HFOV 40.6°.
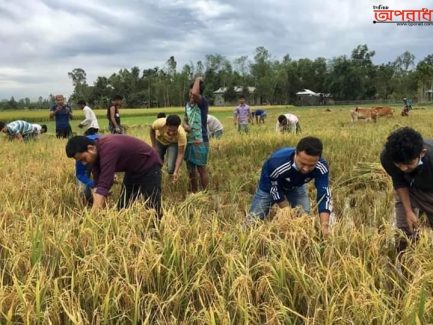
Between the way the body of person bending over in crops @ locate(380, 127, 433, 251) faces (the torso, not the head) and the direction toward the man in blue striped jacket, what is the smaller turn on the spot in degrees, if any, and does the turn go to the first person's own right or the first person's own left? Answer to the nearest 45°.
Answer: approximately 45° to the first person's own right

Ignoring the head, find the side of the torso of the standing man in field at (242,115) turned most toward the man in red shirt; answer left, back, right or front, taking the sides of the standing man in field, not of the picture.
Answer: front

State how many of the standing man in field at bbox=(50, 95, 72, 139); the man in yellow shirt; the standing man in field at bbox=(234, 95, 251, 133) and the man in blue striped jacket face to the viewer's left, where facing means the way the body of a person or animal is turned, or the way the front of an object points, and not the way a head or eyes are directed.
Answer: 0

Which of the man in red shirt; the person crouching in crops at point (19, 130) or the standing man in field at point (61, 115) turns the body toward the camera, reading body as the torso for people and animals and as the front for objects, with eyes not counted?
the standing man in field

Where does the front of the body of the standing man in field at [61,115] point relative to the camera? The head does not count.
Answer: toward the camera

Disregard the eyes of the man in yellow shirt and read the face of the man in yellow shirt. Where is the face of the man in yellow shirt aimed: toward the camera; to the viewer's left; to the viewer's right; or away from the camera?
toward the camera

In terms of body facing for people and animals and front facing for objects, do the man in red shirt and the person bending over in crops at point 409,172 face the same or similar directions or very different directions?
same or similar directions

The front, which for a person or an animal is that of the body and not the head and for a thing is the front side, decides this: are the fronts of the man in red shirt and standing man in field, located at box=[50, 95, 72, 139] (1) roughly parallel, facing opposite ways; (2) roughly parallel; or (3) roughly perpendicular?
roughly perpendicular

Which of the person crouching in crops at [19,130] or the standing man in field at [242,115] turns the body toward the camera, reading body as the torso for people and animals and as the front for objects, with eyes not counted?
the standing man in field

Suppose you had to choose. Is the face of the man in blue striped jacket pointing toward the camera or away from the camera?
toward the camera

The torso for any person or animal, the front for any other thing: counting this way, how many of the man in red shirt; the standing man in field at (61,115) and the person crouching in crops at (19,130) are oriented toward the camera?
1

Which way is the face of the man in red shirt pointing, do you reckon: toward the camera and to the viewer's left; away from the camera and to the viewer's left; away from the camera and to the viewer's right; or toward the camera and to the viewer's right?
toward the camera and to the viewer's left

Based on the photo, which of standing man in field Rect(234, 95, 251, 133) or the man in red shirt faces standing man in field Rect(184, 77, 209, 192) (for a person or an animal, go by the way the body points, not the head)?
standing man in field Rect(234, 95, 251, 133)
